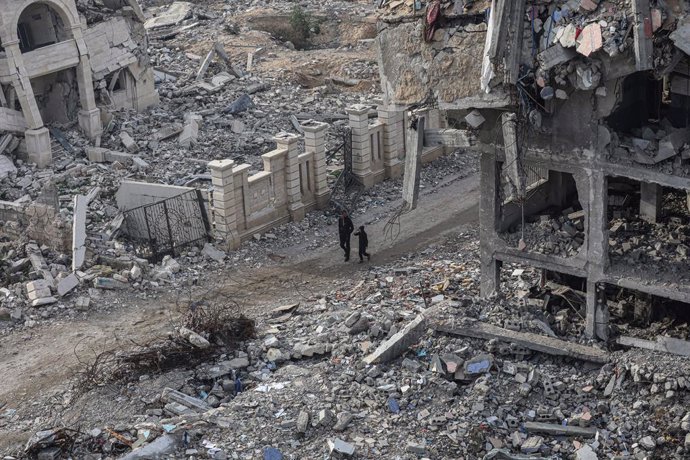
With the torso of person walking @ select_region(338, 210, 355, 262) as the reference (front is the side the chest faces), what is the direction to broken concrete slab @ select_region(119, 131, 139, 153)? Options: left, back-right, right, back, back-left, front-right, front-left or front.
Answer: right

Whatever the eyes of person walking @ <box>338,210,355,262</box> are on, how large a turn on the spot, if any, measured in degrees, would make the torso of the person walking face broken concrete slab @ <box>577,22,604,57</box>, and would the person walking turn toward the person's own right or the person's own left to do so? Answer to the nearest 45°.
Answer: approximately 90° to the person's own left

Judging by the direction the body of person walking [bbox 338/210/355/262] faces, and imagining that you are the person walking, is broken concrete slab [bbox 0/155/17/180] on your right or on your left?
on your right

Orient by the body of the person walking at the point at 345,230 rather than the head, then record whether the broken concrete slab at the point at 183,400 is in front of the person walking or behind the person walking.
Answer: in front

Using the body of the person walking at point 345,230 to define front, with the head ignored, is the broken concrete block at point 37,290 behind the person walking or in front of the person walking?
in front

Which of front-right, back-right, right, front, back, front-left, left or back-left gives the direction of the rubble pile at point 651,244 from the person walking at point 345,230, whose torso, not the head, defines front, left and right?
left

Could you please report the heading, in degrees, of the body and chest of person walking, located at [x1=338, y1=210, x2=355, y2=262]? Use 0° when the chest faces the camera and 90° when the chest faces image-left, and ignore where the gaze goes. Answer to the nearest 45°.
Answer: approximately 45°

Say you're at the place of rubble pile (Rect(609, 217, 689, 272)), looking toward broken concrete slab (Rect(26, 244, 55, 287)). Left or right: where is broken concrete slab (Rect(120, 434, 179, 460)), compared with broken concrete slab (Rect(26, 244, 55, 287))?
left

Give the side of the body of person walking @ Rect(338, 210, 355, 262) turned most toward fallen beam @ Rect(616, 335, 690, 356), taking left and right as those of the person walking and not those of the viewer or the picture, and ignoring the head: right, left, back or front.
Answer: left

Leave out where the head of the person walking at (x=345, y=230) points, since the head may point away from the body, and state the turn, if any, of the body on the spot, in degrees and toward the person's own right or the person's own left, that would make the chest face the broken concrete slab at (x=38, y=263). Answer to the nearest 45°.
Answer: approximately 45° to the person's own right

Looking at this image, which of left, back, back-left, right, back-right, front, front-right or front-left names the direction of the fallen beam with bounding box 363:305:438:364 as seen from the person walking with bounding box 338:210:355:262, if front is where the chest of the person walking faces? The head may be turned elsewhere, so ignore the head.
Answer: front-left

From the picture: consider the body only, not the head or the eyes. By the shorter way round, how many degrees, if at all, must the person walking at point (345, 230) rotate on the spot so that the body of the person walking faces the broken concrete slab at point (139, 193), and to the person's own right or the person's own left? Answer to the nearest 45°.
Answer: approximately 90° to the person's own right

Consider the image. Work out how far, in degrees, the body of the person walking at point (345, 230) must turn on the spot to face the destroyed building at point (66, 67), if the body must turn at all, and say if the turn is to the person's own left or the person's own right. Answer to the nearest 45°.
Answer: approximately 90° to the person's own right

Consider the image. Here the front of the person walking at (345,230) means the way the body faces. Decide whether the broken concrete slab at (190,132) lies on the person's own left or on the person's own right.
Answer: on the person's own right

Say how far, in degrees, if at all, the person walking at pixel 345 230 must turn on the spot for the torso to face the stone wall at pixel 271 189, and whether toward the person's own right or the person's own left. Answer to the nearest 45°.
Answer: approximately 90° to the person's own right
